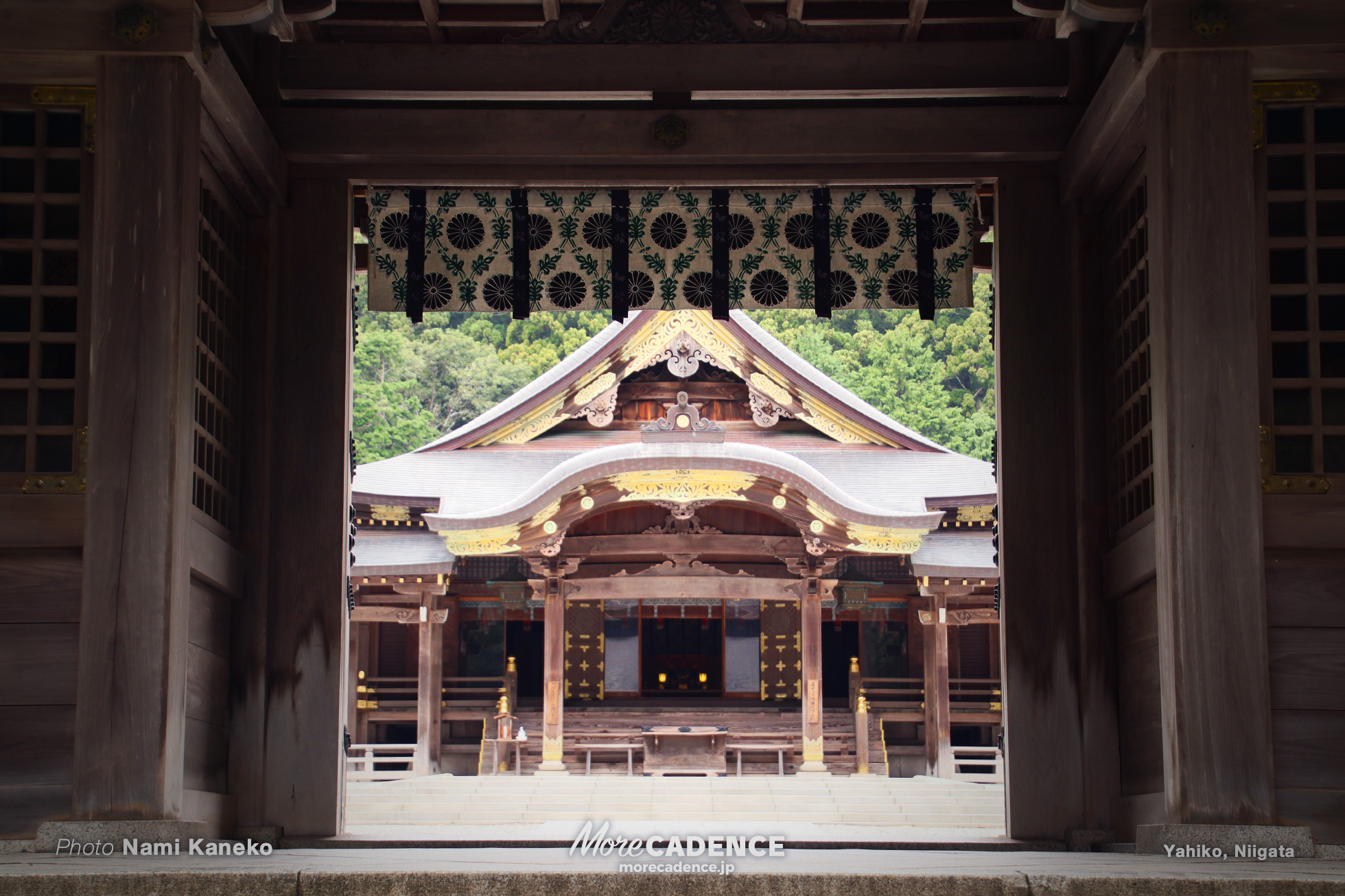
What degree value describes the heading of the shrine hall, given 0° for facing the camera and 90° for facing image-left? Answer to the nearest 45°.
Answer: approximately 0°

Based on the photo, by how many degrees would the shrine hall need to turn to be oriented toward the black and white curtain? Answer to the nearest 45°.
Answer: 0° — it already faces it

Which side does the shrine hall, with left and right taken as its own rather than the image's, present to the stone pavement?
front

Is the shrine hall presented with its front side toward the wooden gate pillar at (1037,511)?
yes

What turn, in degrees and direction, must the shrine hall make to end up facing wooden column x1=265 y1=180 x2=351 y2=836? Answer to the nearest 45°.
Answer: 0° — it already faces it
